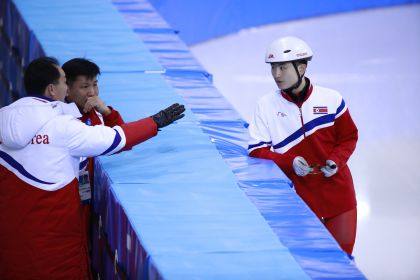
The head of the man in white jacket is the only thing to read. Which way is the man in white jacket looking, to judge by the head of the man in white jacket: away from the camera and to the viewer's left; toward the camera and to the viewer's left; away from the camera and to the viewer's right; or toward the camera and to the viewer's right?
away from the camera and to the viewer's right

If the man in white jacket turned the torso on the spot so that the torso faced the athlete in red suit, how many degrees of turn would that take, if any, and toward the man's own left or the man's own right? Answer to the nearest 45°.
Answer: approximately 45° to the man's own right

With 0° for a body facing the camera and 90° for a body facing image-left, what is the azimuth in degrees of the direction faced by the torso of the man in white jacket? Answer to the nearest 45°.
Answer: approximately 225°
